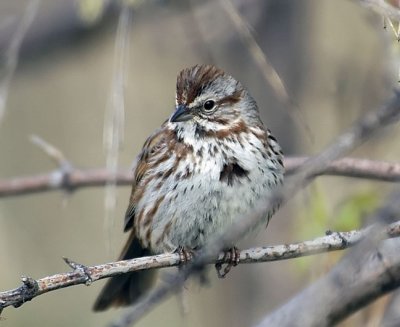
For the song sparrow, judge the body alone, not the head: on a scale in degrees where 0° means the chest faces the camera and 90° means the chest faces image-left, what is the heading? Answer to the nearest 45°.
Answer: approximately 315°
